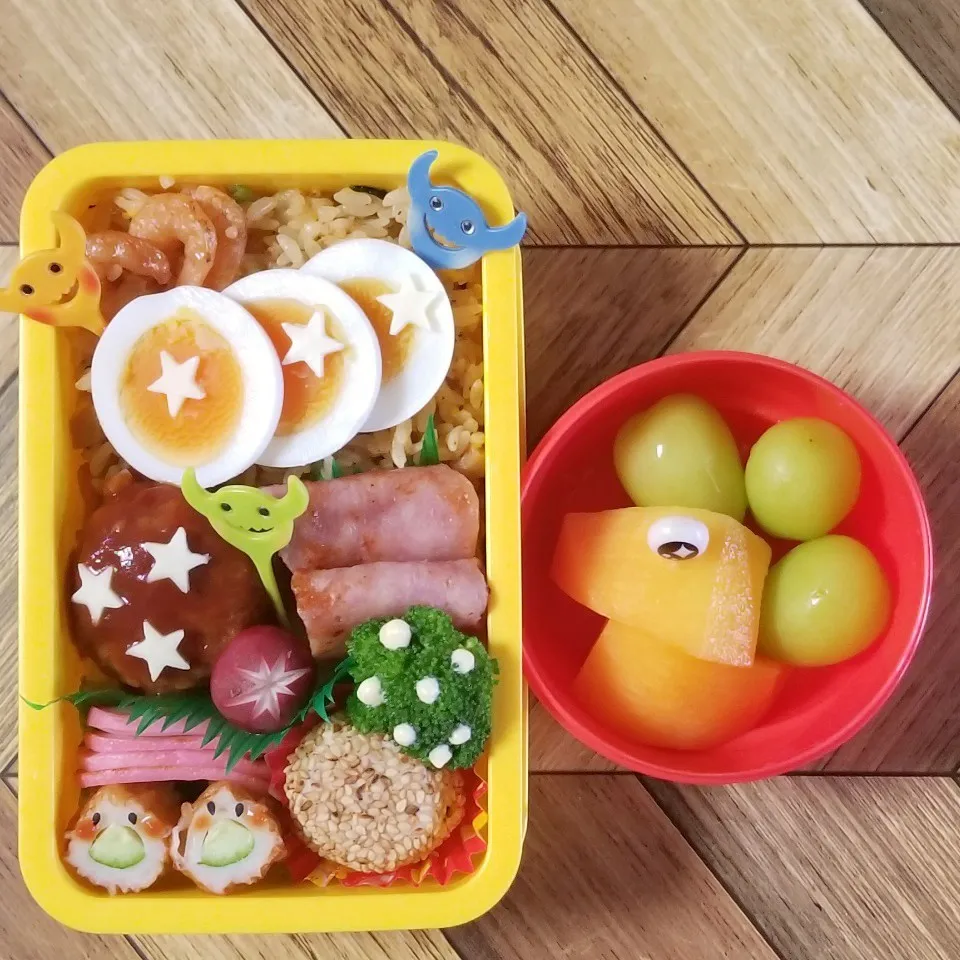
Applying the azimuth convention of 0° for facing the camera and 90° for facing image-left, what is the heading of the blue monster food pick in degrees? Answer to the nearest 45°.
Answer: approximately 0°
